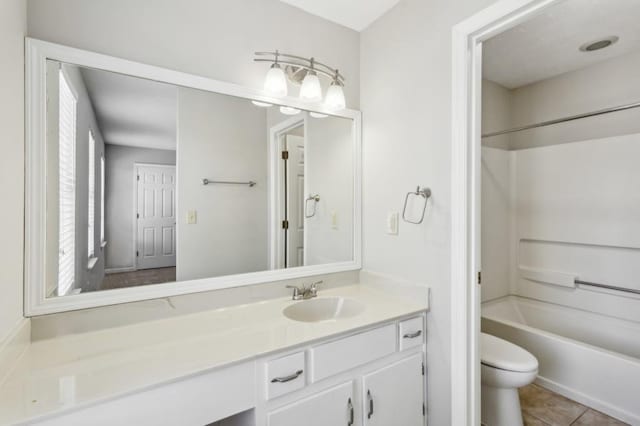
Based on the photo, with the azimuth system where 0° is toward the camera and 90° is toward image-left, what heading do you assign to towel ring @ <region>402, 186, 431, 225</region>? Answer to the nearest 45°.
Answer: approximately 45°

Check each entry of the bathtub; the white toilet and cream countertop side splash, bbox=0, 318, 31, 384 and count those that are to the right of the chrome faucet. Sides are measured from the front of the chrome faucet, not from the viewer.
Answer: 1

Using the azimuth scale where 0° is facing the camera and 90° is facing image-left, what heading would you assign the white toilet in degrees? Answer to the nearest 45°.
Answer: approximately 315°

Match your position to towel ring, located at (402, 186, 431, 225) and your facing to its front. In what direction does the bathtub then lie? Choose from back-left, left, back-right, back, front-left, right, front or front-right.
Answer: back

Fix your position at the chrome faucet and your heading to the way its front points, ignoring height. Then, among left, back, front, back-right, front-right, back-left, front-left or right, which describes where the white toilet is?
front-left

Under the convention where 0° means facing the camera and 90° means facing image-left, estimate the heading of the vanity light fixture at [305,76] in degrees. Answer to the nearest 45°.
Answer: approximately 315°

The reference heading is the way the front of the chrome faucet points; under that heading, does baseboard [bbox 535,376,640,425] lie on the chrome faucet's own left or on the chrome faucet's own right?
on the chrome faucet's own left

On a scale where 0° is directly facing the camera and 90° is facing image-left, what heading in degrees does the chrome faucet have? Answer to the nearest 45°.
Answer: approximately 315°
